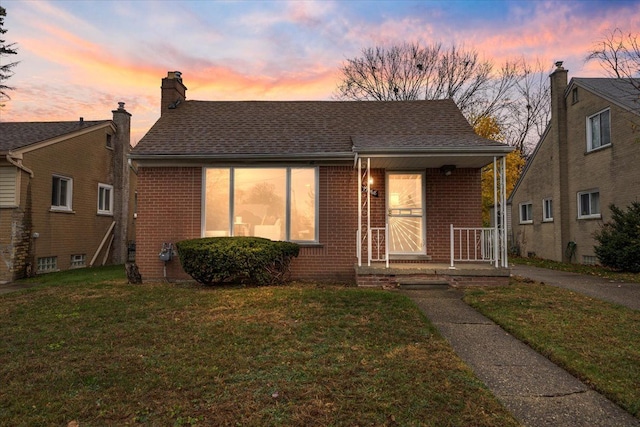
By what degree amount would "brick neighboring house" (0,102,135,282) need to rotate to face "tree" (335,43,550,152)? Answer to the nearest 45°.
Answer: approximately 135° to its left

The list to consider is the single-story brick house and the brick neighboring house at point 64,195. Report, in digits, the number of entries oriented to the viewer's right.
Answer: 0

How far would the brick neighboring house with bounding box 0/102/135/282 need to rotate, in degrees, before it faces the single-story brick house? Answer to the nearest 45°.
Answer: approximately 90° to its left

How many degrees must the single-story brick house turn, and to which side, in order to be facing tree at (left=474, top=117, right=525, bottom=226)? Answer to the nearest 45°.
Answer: approximately 135° to its left

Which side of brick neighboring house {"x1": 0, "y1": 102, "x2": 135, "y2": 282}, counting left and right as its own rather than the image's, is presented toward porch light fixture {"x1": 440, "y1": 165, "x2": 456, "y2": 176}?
left

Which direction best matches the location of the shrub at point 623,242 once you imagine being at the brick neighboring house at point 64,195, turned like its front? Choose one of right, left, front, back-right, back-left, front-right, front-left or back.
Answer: left

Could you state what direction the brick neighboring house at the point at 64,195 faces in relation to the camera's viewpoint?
facing the viewer and to the left of the viewer

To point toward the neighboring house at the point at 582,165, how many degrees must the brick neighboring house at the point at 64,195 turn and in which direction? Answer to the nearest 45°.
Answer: approximately 90° to its left

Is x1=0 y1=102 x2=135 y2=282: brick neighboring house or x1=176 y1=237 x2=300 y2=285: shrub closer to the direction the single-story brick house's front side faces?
the shrub
